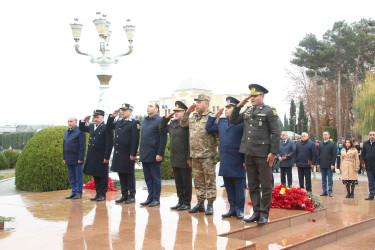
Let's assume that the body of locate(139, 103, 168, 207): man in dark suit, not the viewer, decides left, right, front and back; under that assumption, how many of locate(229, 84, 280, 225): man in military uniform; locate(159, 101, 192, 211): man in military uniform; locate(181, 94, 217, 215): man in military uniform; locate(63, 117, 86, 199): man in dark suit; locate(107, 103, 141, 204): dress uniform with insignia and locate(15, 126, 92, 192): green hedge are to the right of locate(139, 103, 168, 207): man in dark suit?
3

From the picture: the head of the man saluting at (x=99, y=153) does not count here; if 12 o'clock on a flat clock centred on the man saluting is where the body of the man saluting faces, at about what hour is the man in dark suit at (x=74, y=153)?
The man in dark suit is roughly at 3 o'clock from the man saluting.

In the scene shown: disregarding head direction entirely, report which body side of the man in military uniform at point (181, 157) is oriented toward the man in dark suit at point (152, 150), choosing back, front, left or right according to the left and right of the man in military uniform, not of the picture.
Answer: right

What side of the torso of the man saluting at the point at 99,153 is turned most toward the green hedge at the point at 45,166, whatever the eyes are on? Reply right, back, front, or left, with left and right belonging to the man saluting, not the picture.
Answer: right

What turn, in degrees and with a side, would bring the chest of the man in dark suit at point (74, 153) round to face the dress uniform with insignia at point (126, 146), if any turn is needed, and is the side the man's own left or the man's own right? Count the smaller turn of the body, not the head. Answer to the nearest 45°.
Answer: approximately 90° to the man's own left

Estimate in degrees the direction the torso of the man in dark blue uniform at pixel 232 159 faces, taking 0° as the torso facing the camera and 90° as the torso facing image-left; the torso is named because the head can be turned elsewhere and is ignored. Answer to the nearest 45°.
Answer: approximately 45°

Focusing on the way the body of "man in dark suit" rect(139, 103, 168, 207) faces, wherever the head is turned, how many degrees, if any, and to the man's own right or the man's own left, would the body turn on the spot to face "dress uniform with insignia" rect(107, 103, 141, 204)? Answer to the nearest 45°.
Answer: approximately 90° to the man's own right
